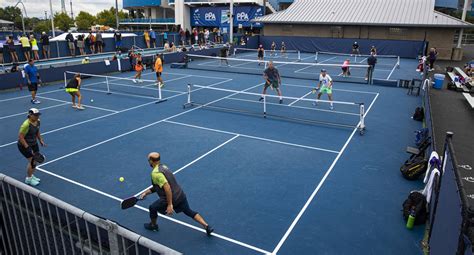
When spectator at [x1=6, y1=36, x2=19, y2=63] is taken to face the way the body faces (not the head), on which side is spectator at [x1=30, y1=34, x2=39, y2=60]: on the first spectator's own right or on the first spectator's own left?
on the first spectator's own right

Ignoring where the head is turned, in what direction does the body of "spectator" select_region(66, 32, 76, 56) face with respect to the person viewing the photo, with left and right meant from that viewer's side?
facing the viewer and to the right of the viewer

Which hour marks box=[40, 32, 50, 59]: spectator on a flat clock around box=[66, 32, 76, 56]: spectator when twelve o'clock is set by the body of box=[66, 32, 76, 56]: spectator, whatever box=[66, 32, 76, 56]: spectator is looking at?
box=[40, 32, 50, 59]: spectator is roughly at 3 o'clock from box=[66, 32, 76, 56]: spectator.

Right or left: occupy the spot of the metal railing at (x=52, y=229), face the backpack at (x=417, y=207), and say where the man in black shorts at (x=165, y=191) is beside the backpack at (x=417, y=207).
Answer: left

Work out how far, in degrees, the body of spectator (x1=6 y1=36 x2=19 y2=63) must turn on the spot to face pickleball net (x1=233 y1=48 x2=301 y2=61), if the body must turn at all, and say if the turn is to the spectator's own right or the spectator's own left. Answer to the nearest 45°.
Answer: approximately 45° to the spectator's own left

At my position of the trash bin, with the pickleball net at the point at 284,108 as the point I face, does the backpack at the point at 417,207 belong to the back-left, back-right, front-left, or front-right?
front-left

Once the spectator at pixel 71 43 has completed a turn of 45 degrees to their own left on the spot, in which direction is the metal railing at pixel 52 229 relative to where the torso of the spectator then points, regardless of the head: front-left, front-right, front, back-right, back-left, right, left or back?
right

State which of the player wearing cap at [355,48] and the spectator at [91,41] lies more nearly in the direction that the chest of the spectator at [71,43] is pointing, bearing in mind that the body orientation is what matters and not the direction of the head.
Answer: the player wearing cap
